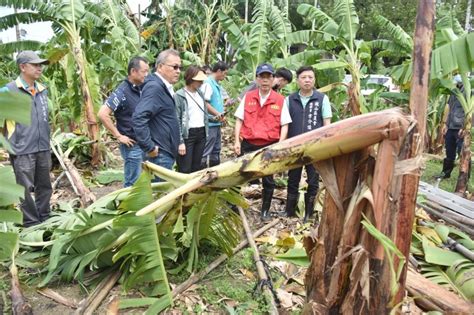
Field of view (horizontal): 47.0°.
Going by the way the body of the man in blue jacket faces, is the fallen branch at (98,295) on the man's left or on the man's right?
on the man's right

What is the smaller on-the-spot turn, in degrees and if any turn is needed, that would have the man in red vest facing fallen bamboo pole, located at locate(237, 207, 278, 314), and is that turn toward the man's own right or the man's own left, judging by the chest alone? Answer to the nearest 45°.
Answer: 0° — they already face it

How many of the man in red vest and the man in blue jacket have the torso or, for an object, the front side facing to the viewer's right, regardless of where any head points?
1

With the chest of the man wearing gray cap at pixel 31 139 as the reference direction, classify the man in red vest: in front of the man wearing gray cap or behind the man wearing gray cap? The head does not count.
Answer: in front

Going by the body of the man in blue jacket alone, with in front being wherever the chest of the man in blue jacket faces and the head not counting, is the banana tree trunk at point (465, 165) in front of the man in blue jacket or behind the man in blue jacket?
in front

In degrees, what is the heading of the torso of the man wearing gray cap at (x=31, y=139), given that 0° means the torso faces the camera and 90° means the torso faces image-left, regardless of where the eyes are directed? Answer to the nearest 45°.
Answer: approximately 315°

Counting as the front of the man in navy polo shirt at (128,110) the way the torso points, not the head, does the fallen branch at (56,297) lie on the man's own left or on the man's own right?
on the man's own right

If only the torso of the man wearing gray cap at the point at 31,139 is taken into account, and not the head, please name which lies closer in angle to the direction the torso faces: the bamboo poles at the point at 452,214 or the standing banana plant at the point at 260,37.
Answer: the bamboo poles

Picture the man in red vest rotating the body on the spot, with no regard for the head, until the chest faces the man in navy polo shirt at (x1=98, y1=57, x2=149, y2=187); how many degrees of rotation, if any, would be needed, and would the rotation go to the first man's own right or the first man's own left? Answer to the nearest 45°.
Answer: approximately 90° to the first man's own right

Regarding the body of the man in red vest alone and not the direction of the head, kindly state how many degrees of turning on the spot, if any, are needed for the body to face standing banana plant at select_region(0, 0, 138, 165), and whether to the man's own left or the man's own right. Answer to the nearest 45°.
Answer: approximately 135° to the man's own right

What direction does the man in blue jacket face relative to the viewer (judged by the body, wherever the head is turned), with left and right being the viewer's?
facing to the right of the viewer

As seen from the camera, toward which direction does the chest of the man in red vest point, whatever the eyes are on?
toward the camera
